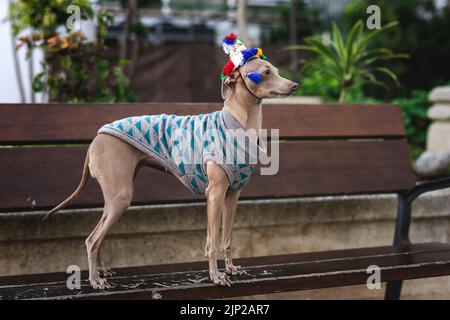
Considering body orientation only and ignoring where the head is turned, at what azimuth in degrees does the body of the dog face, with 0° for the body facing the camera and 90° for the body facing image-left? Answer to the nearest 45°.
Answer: approximately 270°
